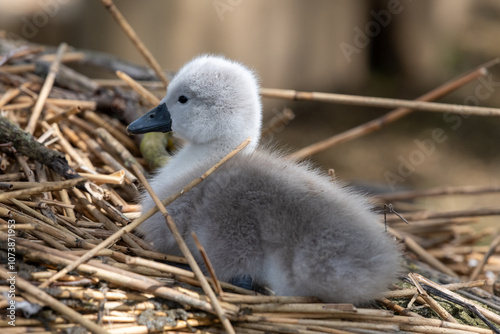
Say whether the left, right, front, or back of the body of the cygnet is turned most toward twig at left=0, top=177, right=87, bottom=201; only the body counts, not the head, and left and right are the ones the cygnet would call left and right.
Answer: front

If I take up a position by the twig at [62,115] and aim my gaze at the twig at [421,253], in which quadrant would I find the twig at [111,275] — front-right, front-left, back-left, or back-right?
front-right

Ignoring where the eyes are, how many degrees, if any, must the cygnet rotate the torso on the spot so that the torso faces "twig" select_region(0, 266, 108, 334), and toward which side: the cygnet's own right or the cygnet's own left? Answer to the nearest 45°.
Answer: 0° — it already faces it

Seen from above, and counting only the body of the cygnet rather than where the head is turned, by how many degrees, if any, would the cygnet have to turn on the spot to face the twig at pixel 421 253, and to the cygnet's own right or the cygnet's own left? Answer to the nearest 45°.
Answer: approximately 135° to the cygnet's own right

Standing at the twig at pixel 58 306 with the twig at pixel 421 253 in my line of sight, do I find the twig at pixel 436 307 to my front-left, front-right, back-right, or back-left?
front-right

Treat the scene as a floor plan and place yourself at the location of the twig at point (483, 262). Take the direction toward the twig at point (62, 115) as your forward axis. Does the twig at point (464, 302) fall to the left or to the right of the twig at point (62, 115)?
left

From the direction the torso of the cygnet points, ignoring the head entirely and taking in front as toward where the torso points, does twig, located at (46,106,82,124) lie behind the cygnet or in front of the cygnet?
in front

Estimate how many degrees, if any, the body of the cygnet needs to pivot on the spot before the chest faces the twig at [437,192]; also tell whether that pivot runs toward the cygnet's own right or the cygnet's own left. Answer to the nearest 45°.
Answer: approximately 135° to the cygnet's own right

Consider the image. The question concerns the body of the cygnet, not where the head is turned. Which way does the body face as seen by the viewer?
to the viewer's left

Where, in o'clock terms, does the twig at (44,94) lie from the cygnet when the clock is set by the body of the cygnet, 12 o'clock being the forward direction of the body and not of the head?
The twig is roughly at 1 o'clock from the cygnet.

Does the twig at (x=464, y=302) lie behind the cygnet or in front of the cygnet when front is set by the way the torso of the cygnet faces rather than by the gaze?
behind

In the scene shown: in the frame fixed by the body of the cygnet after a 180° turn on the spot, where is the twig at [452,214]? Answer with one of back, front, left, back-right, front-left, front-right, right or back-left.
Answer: front-left
